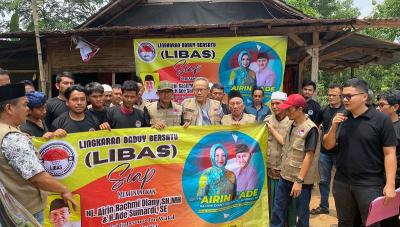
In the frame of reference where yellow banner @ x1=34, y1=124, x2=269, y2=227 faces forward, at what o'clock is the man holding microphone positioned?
The man holding microphone is roughly at 10 o'clock from the yellow banner.

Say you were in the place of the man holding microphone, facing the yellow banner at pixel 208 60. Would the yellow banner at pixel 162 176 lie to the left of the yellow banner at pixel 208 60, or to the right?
left

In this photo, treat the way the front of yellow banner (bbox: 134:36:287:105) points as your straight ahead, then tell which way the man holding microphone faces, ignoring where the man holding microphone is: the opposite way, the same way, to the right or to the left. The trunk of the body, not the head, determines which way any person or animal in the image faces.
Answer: to the right

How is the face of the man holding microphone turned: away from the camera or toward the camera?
toward the camera

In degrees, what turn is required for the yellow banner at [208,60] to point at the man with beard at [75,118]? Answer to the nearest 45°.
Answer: approximately 45° to its right

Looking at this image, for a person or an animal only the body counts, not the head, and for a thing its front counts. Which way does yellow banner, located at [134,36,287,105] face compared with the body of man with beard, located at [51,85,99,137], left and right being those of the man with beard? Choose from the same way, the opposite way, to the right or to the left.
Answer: the same way

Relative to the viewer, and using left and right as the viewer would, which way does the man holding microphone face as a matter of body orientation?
facing the viewer and to the left of the viewer

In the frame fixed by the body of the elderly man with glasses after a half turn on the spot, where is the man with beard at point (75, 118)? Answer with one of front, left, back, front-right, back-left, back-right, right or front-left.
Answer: back-left

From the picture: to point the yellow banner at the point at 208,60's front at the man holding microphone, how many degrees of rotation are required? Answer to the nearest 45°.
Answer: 0° — it already faces them

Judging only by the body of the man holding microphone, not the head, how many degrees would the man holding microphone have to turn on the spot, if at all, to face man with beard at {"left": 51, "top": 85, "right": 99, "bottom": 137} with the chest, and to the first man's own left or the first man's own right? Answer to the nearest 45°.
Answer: approximately 45° to the first man's own right

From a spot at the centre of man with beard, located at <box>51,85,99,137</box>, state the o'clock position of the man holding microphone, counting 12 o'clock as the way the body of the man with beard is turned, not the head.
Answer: The man holding microphone is roughly at 10 o'clock from the man with beard.

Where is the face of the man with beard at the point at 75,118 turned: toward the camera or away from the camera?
toward the camera

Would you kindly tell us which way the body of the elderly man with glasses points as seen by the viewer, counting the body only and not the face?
toward the camera

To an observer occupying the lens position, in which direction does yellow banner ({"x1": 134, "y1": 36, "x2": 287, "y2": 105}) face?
facing the viewer

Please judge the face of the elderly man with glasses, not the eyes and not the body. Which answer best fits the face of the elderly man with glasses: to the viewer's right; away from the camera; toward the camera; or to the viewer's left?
toward the camera

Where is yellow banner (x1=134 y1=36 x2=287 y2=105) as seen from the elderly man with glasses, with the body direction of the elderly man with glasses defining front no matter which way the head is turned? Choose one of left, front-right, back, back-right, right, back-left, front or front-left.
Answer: back

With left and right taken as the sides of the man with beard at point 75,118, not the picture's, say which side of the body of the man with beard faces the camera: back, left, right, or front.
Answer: front

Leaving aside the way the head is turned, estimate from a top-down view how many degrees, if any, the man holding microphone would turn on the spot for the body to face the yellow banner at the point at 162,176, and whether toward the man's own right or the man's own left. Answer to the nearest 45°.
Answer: approximately 45° to the man's own right

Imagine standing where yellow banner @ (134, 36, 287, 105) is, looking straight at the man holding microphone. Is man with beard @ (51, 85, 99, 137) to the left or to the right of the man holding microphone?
right
